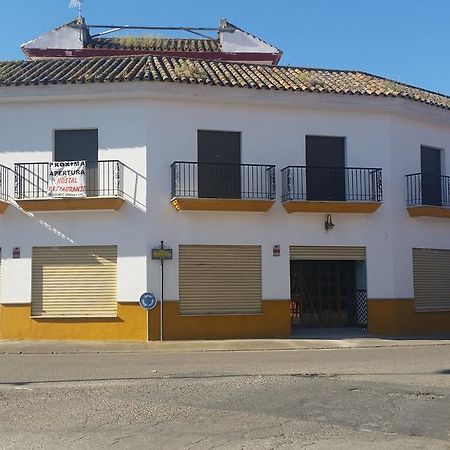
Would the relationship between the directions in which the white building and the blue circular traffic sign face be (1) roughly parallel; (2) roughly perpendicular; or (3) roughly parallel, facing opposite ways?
roughly parallel

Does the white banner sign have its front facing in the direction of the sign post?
no

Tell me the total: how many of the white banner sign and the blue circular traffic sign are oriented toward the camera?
2

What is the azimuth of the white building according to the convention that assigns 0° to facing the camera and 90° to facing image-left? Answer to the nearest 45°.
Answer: approximately 0°

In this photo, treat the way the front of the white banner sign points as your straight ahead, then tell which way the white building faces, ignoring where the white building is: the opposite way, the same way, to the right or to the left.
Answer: the same way

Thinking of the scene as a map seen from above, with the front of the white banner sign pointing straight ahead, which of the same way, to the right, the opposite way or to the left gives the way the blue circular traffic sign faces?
the same way

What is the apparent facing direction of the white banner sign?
toward the camera
